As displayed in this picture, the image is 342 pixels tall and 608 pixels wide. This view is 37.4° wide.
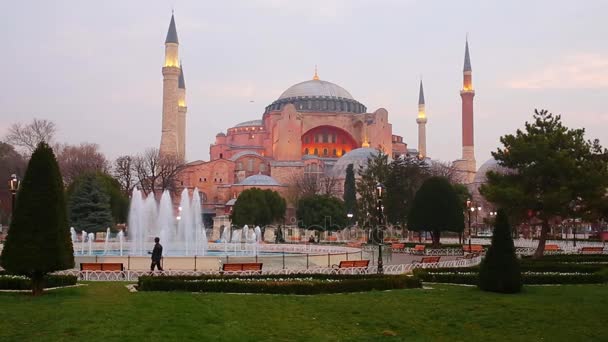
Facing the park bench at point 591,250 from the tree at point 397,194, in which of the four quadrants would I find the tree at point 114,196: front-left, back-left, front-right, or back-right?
back-right

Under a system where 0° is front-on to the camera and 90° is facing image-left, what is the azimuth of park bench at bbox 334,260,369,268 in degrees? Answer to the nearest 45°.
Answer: approximately 135°

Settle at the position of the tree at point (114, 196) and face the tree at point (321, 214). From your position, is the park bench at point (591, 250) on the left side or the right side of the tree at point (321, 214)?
right

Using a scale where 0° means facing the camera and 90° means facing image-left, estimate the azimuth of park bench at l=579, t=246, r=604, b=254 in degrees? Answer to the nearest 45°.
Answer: approximately 0°

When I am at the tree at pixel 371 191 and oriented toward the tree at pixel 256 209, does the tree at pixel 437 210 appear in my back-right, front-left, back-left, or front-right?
back-left
